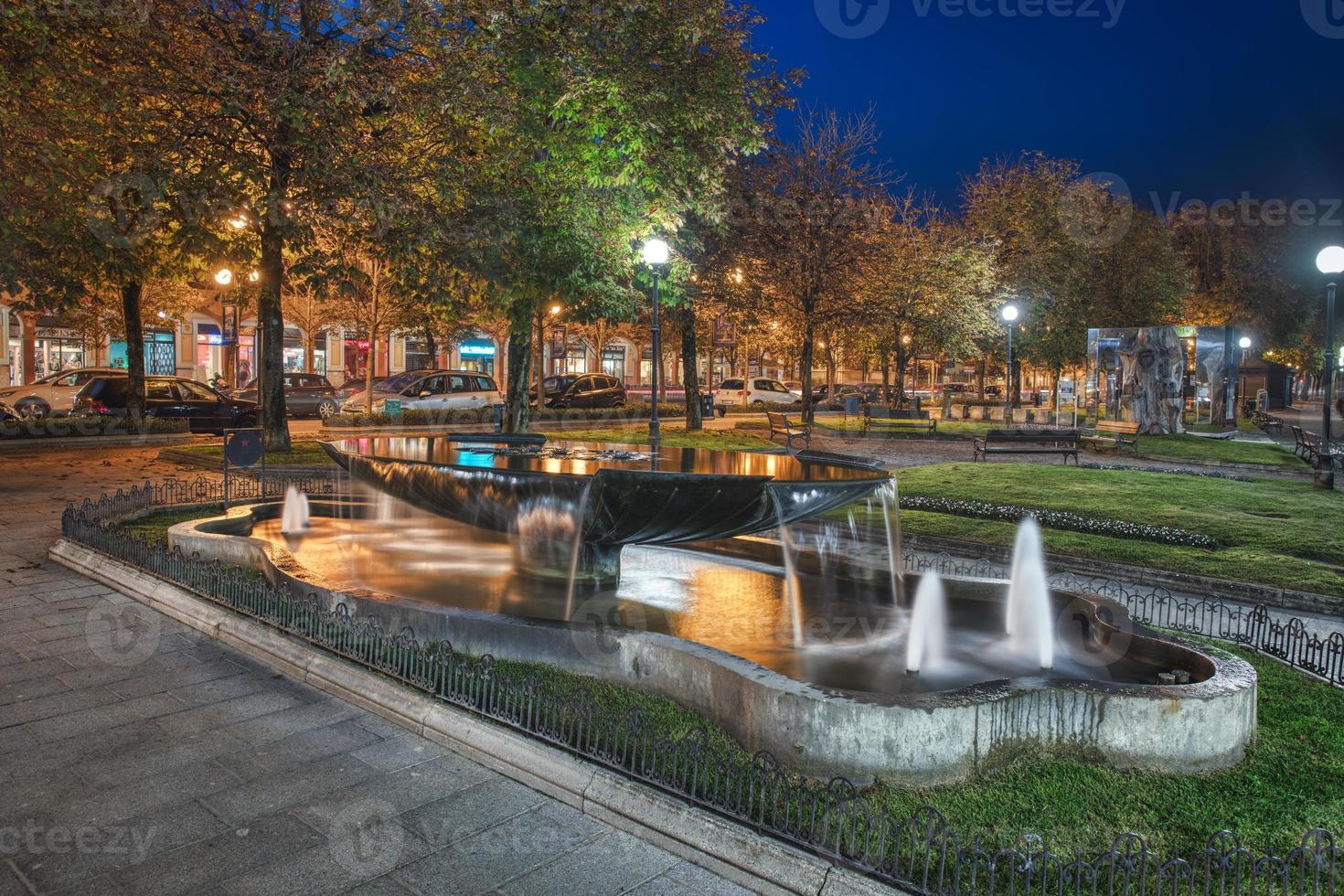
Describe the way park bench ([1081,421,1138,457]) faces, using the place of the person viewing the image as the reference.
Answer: facing the viewer and to the left of the viewer

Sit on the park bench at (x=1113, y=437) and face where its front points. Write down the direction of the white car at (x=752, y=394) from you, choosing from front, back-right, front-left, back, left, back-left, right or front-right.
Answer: right

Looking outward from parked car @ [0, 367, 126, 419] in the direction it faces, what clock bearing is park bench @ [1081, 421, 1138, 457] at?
The park bench is roughly at 7 o'clock from the parked car.

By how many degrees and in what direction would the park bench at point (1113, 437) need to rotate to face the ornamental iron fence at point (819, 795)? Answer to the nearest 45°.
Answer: approximately 45° to its left

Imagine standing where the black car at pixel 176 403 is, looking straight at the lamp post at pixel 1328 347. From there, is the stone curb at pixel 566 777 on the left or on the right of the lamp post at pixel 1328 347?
right

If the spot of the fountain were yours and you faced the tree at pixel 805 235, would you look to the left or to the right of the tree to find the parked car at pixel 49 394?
left

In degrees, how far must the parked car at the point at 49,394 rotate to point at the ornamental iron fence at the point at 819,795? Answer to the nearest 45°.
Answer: approximately 90° to its left

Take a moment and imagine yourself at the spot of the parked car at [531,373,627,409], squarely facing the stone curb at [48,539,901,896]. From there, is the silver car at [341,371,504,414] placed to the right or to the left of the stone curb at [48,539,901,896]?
right

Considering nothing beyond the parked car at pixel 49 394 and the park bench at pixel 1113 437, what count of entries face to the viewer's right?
0

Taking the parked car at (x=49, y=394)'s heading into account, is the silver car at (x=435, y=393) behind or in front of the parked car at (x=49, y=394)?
behind

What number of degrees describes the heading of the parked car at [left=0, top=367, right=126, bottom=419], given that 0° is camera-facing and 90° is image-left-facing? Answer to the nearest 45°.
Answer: approximately 90°
